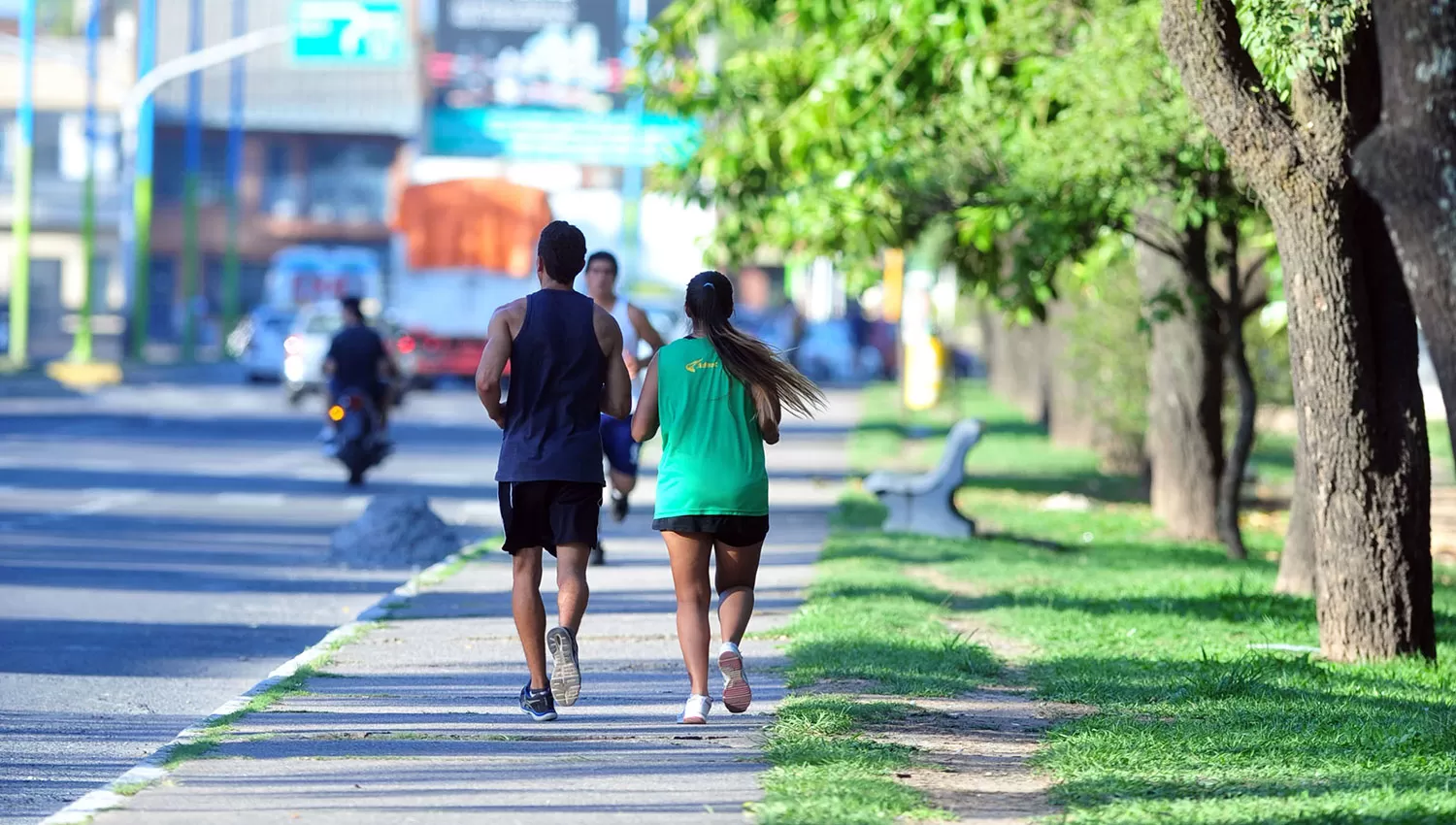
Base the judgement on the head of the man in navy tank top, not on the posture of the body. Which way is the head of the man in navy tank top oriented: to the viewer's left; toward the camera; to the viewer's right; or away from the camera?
away from the camera

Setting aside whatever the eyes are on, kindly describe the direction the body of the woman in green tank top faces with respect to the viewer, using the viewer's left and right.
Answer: facing away from the viewer

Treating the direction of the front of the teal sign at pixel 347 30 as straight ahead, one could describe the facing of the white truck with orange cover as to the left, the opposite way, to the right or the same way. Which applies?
the opposite way

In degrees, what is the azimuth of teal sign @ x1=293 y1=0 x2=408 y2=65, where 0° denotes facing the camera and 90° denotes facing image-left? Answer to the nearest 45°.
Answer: approximately 0°

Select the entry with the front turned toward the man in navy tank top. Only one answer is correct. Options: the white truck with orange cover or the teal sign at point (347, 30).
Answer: the teal sign

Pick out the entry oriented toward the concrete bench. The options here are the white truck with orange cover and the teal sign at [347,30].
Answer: the teal sign

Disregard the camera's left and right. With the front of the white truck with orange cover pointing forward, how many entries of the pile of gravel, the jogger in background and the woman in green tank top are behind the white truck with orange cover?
3

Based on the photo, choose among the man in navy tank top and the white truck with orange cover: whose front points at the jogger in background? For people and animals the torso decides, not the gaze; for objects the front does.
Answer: the man in navy tank top

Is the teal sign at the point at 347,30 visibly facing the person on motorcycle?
yes

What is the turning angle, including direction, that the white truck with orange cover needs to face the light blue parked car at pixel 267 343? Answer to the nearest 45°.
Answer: approximately 90° to its left

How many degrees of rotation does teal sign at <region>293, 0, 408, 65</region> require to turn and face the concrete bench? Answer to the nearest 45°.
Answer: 0° — it already faces it

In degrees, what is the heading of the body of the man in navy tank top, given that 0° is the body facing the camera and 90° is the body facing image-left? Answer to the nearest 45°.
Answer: approximately 180°

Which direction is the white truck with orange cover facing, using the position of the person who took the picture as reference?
facing away from the viewer

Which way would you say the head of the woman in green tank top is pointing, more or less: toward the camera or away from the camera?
away from the camera
